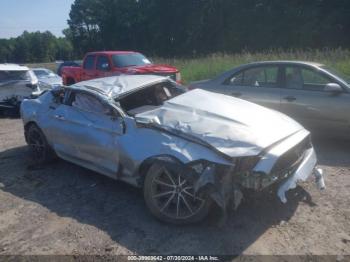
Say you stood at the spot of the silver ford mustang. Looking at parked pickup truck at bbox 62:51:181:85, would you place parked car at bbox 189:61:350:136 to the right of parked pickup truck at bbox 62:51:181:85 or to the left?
right

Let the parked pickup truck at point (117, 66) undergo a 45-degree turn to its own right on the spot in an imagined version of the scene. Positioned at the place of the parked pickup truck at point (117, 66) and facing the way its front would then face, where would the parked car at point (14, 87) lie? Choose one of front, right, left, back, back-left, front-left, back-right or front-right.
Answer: right

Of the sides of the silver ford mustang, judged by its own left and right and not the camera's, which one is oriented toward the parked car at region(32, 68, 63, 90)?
back

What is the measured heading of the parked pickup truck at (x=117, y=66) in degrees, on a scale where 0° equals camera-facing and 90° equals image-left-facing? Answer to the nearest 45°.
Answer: approximately 315°

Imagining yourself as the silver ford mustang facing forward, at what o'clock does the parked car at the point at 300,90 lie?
The parked car is roughly at 9 o'clock from the silver ford mustang.

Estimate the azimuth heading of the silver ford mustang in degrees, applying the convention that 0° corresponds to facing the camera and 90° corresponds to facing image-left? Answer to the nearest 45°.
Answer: approximately 315°

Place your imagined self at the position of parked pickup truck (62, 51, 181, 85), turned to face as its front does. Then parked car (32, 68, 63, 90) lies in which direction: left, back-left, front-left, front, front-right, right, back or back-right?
back

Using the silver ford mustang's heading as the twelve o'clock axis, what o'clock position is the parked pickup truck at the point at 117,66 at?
The parked pickup truck is roughly at 7 o'clock from the silver ford mustang.
